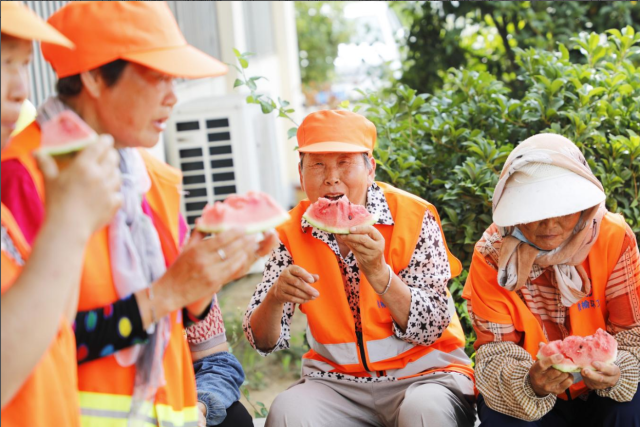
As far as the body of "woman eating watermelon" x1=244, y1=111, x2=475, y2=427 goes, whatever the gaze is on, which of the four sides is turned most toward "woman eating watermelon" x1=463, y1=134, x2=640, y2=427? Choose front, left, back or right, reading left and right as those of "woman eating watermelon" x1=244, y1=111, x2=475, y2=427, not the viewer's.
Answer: left

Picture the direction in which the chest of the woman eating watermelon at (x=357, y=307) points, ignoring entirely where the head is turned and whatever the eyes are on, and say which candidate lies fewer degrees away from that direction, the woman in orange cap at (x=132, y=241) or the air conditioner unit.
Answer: the woman in orange cap

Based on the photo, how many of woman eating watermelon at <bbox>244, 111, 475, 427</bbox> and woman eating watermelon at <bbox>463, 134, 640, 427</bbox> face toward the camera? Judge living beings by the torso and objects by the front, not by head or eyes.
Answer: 2

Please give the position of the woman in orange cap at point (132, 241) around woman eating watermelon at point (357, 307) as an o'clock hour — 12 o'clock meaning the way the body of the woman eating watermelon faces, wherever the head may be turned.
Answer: The woman in orange cap is roughly at 1 o'clock from the woman eating watermelon.

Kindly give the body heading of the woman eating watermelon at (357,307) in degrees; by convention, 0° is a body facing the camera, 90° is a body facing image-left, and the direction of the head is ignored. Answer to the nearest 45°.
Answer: approximately 0°

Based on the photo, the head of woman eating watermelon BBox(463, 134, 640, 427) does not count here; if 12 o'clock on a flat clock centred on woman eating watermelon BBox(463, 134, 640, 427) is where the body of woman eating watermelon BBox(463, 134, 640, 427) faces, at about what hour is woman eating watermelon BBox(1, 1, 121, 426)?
woman eating watermelon BBox(1, 1, 121, 426) is roughly at 1 o'clock from woman eating watermelon BBox(463, 134, 640, 427).

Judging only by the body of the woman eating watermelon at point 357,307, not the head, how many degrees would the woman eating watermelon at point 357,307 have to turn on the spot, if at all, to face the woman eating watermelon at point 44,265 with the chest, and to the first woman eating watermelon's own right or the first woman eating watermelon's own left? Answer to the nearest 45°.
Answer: approximately 45° to the first woman eating watermelon's own right

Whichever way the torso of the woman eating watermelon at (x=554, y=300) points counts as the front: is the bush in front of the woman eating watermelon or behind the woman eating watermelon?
behind

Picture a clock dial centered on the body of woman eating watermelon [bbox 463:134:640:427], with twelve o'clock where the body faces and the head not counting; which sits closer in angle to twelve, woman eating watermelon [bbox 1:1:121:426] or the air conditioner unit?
the woman eating watermelon
